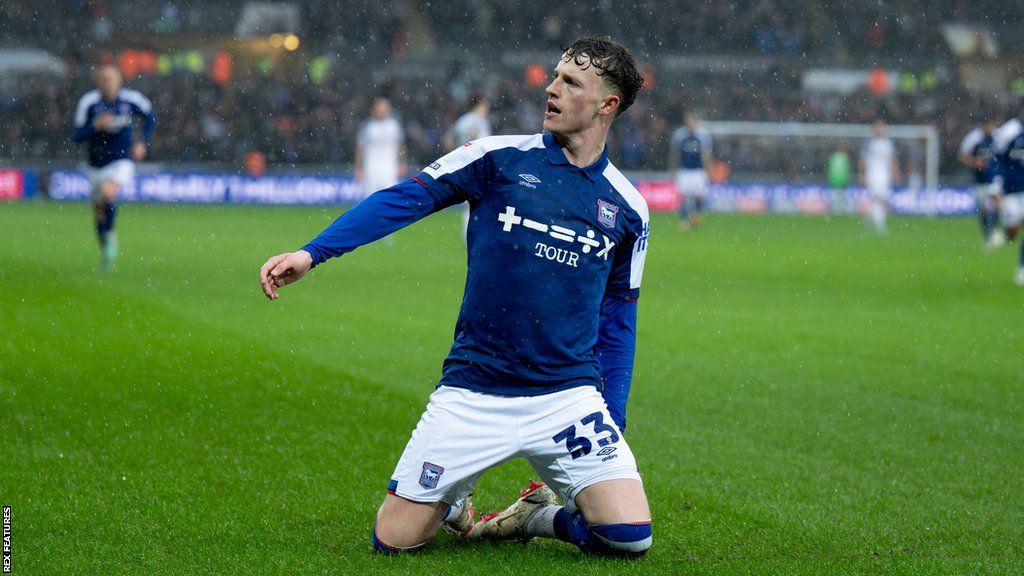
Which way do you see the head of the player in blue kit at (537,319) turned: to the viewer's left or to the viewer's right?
to the viewer's left

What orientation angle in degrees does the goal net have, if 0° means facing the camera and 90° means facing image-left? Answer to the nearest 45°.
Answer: approximately 0°

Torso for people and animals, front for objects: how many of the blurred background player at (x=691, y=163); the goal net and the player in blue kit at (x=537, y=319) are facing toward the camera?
3

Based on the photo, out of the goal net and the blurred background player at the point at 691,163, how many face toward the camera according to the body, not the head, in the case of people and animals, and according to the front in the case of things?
2

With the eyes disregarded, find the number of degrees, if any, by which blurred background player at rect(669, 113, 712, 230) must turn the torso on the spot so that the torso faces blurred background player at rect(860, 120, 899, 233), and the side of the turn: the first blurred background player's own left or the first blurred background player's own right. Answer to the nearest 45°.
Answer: approximately 90° to the first blurred background player's own left

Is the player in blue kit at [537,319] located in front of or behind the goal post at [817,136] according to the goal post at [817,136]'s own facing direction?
in front

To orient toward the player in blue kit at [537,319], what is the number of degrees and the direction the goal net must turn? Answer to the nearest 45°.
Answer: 0° — it already faces them

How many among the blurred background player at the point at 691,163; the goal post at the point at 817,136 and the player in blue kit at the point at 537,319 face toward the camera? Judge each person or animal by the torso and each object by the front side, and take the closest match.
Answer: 3

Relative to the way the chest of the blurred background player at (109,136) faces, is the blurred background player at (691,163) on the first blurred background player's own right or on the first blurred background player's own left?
on the first blurred background player's own left
